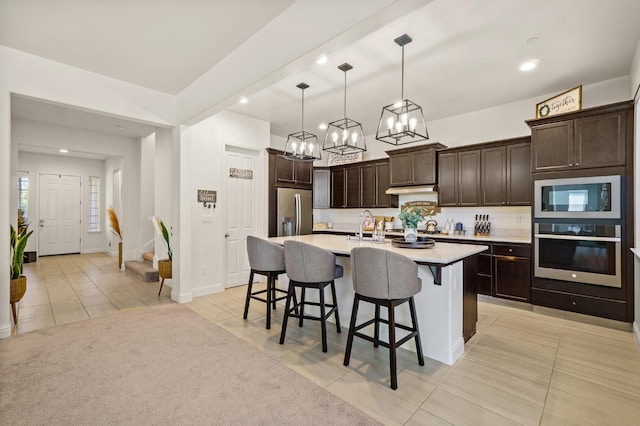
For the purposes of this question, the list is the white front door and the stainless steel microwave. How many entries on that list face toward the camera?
2

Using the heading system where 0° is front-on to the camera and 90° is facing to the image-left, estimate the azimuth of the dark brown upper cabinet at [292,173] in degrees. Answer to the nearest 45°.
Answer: approximately 315°

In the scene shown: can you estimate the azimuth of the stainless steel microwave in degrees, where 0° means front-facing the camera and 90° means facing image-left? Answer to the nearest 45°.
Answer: approximately 0°

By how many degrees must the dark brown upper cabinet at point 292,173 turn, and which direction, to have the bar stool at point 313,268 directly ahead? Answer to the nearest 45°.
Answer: approximately 45° to its right

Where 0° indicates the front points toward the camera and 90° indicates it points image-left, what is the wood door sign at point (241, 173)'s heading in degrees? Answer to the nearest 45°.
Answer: approximately 315°
